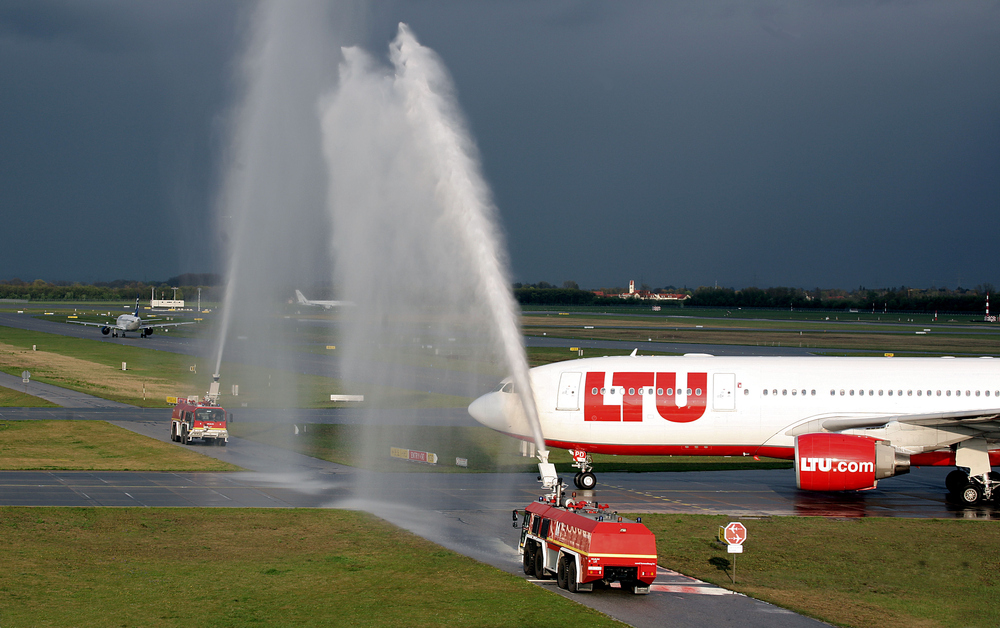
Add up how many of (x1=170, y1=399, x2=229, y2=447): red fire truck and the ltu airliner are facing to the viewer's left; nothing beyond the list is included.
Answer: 1

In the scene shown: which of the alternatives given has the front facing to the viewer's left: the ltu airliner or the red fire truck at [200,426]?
the ltu airliner

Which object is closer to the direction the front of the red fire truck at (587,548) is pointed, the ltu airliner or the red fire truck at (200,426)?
the red fire truck

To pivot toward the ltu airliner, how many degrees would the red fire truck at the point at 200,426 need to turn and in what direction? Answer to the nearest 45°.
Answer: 0° — it already faces it

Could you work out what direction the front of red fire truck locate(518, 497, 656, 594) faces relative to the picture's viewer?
facing away from the viewer and to the left of the viewer

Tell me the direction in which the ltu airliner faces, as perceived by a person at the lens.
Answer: facing to the left of the viewer

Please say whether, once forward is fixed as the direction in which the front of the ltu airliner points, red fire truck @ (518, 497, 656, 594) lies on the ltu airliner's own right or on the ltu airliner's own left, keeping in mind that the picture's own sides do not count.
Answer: on the ltu airliner's own left

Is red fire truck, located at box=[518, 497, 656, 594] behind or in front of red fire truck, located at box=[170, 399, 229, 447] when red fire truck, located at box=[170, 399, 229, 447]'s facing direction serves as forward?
in front

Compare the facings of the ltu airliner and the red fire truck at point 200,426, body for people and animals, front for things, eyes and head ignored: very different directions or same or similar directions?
very different directions

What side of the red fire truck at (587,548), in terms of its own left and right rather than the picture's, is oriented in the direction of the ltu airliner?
right

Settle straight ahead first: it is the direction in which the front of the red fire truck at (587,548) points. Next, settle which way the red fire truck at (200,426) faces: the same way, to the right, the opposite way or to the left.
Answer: the opposite way

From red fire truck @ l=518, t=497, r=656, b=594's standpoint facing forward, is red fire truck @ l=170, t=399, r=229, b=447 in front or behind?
in front
